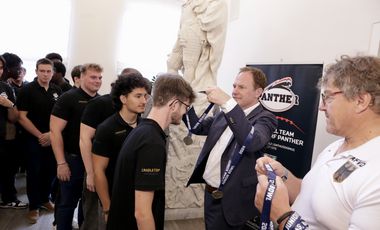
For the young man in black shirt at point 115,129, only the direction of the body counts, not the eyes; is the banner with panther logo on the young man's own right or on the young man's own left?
on the young man's own left

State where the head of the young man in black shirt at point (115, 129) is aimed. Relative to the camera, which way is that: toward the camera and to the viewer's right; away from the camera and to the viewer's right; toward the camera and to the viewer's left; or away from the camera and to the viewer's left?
toward the camera and to the viewer's right

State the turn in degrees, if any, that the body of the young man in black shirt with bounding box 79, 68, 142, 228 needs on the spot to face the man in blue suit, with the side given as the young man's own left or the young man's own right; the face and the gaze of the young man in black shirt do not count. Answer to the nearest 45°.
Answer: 0° — they already face them

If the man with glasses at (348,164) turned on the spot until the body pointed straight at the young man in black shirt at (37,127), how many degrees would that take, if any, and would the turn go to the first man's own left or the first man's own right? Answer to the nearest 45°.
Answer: approximately 90° to the first man's own right

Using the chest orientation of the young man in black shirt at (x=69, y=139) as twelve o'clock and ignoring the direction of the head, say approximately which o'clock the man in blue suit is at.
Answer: The man in blue suit is roughly at 12 o'clock from the young man in black shirt.

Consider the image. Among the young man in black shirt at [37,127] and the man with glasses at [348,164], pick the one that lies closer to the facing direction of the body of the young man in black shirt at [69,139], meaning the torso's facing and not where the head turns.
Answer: the man with glasses

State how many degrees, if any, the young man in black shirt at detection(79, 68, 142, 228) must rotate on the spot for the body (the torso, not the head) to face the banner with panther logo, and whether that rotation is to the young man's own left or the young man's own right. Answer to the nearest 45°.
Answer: approximately 45° to the young man's own left

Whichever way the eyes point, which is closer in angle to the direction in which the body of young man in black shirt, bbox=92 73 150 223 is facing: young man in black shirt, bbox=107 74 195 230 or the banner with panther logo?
the young man in black shirt

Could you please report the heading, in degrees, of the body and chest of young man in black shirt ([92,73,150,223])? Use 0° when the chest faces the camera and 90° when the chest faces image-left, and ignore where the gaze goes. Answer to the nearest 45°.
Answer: approximately 315°

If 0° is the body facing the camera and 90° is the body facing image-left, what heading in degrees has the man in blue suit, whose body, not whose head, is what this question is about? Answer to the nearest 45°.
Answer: approximately 45°

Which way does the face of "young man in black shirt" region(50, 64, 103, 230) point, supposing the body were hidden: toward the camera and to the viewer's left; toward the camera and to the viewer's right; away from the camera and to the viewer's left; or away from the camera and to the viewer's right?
toward the camera and to the viewer's right

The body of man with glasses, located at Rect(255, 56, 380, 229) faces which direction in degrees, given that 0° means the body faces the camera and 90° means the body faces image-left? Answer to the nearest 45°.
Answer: approximately 45°
